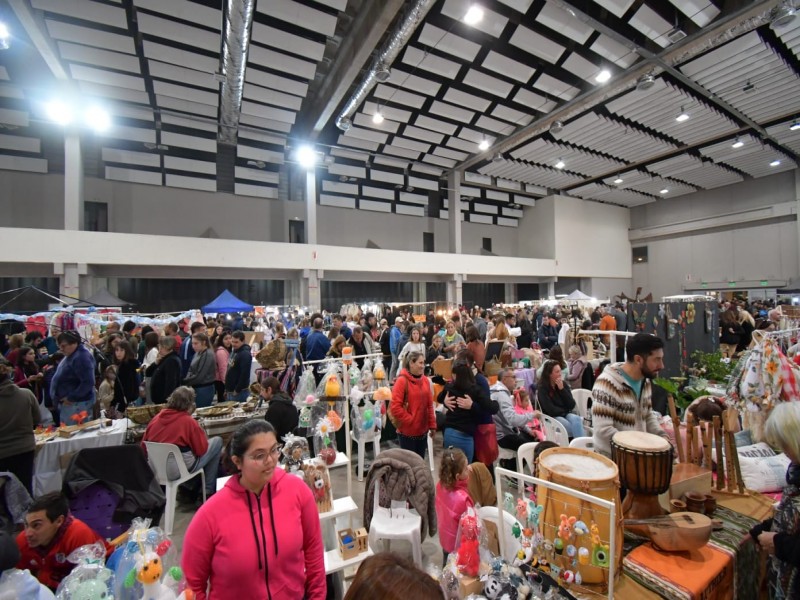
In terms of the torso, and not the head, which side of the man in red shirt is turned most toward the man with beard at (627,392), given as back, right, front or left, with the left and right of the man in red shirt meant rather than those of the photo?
left

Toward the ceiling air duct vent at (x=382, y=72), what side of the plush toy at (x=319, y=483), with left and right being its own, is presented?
back

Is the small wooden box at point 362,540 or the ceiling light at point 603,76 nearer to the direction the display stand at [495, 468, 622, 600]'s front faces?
the small wooden box

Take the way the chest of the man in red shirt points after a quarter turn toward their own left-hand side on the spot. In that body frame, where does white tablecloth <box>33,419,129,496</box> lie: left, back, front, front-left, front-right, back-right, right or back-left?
back-left

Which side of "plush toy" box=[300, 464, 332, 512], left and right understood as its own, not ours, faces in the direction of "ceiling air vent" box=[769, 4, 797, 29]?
left

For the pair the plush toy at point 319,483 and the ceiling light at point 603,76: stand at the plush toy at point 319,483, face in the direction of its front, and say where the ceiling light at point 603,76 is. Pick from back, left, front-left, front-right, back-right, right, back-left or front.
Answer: back-left

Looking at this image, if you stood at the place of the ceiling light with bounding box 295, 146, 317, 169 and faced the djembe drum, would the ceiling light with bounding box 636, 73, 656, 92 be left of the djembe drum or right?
left

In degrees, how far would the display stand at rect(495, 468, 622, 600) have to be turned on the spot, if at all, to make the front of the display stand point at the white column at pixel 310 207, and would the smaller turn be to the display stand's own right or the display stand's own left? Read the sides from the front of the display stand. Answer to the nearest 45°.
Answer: approximately 90° to the display stand's own right
